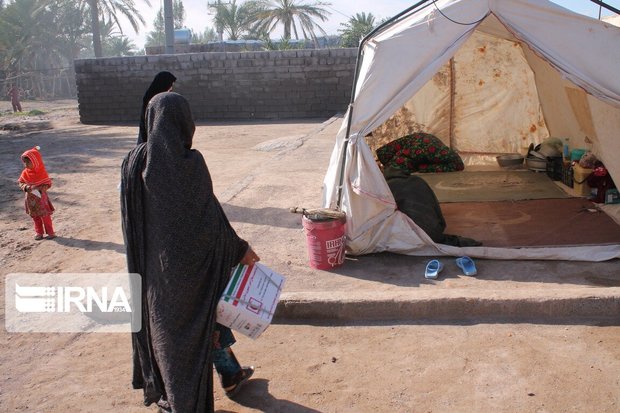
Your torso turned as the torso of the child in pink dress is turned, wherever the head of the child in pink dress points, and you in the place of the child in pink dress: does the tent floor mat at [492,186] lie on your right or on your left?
on your left

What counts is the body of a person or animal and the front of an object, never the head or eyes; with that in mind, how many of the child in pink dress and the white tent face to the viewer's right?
0

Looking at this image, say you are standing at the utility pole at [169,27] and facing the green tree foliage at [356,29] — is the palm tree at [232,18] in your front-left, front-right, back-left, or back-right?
front-left

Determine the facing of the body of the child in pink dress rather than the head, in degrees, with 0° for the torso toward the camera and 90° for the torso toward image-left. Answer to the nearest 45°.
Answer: approximately 45°

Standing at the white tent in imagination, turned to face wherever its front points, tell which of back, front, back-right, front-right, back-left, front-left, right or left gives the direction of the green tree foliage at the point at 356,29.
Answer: back

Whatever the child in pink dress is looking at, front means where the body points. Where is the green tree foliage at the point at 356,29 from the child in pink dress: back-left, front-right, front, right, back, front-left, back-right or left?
back

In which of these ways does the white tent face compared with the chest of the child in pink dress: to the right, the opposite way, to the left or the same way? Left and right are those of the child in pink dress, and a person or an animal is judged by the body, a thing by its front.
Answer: the same way

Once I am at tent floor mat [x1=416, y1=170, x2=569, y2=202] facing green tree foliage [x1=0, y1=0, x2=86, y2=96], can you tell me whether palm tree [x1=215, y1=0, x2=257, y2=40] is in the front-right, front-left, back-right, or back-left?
front-right

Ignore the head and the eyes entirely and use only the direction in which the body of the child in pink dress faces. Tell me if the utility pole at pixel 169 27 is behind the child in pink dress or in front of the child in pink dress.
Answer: behind

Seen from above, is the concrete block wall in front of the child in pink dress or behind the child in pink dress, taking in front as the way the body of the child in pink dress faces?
behind

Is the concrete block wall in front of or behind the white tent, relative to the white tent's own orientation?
behind

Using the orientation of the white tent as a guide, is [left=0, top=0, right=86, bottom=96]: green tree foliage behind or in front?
behind

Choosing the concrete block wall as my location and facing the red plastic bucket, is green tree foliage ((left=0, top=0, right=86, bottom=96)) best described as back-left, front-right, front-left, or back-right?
back-right

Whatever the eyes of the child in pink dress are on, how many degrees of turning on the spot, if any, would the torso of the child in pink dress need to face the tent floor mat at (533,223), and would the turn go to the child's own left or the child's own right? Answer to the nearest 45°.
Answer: approximately 90° to the child's own left

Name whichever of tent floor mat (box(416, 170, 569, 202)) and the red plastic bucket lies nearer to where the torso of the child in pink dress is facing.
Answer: the red plastic bucket

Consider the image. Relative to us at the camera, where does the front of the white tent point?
facing the viewer
